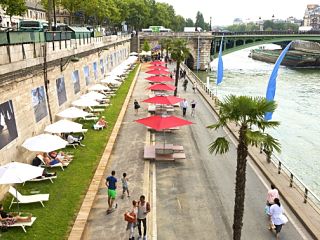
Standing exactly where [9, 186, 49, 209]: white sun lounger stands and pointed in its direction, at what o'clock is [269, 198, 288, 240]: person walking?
The person walking is roughly at 1 o'clock from the white sun lounger.

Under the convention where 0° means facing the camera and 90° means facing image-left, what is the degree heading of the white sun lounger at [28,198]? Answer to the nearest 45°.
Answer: approximately 270°

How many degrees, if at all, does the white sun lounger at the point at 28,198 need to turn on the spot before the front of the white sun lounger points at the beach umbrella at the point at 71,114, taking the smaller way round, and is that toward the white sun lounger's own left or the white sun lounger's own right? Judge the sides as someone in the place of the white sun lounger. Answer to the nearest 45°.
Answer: approximately 90° to the white sun lounger's own left

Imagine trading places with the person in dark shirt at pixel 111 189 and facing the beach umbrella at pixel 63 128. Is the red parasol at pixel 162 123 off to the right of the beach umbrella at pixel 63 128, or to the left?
right

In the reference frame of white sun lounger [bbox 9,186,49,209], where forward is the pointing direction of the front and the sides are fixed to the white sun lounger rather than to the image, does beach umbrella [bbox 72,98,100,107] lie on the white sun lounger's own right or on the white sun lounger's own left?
on the white sun lounger's own left
